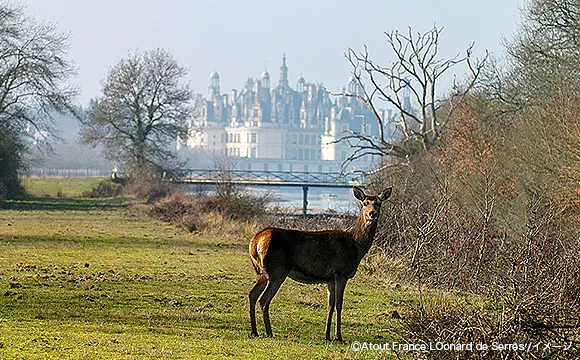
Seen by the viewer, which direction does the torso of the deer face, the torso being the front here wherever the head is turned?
to the viewer's right
